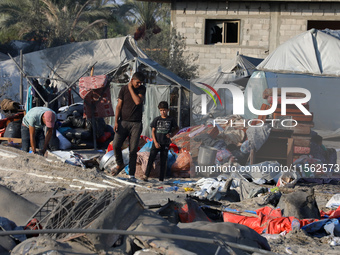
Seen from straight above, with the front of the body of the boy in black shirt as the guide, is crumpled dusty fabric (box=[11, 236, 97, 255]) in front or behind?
in front

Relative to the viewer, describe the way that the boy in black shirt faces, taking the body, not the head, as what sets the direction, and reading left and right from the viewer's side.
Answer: facing the viewer

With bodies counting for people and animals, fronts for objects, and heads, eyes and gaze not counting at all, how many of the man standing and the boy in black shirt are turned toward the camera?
2

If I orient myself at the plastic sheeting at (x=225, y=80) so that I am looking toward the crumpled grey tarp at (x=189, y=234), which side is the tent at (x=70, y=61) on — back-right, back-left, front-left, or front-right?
front-right

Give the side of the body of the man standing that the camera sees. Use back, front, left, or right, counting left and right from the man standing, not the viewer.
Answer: front

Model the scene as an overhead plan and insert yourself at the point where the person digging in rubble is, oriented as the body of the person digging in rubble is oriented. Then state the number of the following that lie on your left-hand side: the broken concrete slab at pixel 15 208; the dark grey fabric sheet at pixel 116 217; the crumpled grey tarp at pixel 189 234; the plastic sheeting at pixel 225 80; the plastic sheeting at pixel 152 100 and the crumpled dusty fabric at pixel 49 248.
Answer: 2

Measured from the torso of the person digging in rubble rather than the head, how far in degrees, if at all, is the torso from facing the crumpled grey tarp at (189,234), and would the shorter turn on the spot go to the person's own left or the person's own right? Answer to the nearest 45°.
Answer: approximately 45° to the person's own right

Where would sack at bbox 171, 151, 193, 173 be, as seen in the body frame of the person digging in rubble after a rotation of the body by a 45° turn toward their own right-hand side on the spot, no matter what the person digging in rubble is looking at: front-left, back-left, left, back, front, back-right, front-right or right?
left

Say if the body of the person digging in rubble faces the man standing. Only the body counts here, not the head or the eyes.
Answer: yes

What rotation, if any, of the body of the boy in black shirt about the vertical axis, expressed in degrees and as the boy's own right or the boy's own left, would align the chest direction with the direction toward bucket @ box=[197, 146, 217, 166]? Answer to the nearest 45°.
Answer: approximately 135° to the boy's own left

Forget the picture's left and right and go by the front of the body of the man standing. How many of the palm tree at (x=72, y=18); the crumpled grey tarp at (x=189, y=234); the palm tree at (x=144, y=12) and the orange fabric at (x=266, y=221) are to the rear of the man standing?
2

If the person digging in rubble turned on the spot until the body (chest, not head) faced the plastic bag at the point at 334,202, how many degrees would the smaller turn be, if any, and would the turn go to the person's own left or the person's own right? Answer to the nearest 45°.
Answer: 0° — they already face it
